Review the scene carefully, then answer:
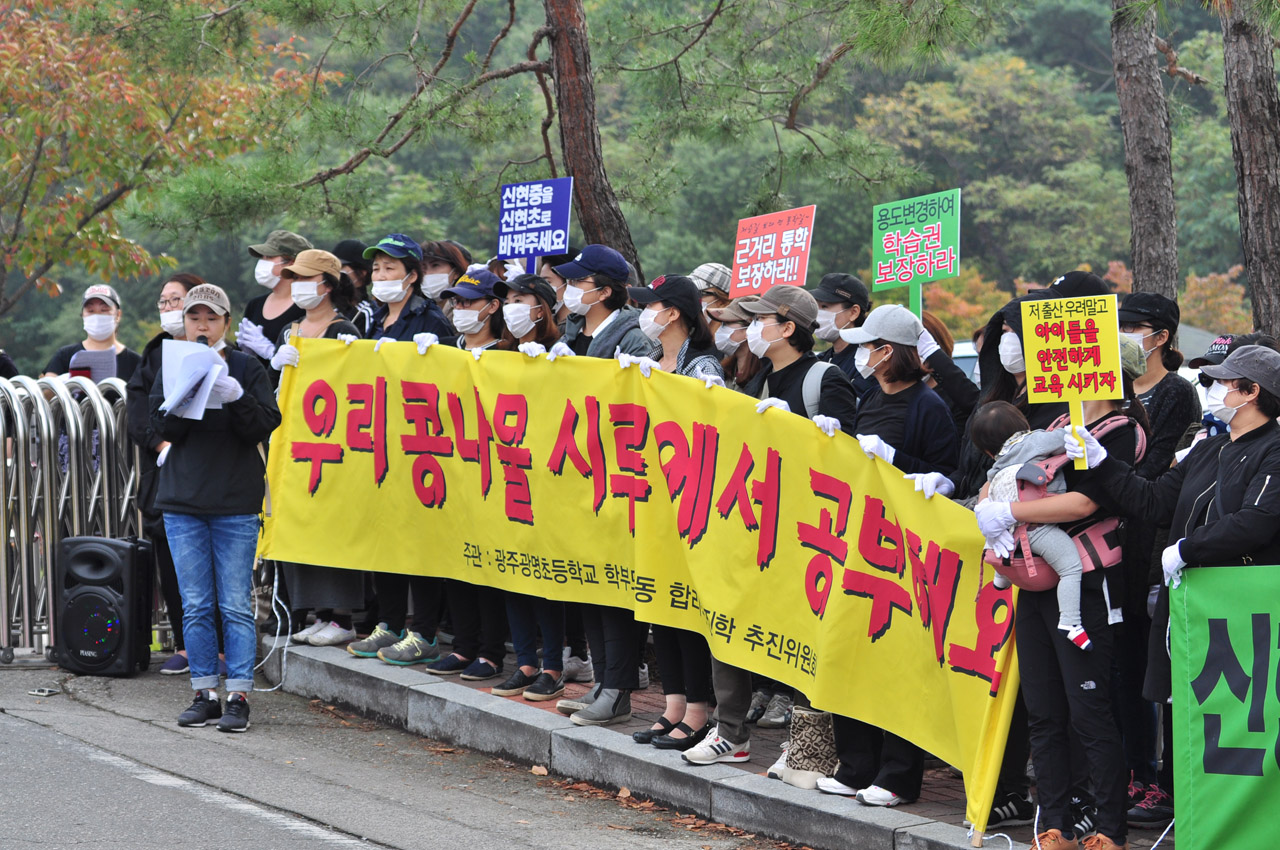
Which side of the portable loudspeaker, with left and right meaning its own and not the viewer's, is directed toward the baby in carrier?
left

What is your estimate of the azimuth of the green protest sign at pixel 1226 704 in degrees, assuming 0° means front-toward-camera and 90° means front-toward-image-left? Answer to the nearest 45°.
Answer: approximately 0°

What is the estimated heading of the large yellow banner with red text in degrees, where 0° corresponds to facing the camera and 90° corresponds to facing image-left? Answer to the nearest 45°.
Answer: approximately 45°

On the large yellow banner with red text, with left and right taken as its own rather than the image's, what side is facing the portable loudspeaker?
right

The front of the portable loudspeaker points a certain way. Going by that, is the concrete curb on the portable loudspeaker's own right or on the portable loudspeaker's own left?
on the portable loudspeaker's own left

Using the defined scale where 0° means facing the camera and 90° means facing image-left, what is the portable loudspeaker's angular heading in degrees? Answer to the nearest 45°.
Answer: approximately 45°
